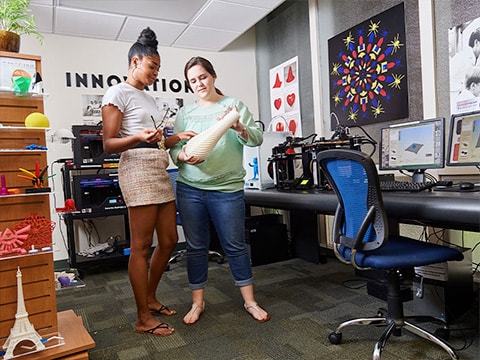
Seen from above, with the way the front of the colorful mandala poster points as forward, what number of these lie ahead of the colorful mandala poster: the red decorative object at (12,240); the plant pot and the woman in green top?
3

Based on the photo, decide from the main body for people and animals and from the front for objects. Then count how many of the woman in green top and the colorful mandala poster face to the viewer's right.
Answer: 0

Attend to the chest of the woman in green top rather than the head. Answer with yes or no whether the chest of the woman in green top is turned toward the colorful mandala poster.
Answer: no

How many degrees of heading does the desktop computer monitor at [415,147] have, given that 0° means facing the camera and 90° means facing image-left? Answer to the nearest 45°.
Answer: approximately 45°

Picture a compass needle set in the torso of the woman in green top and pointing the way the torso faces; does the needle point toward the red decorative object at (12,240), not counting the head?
no

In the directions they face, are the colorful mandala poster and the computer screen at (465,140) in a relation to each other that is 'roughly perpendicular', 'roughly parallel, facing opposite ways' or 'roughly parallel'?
roughly parallel

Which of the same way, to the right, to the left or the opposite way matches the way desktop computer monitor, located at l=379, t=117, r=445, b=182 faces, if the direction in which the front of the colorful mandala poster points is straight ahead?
the same way

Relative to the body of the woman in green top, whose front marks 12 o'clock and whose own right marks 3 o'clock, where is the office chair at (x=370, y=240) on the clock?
The office chair is roughly at 10 o'clock from the woman in green top.

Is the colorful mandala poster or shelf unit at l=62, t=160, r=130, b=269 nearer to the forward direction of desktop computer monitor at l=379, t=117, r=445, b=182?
the shelf unit

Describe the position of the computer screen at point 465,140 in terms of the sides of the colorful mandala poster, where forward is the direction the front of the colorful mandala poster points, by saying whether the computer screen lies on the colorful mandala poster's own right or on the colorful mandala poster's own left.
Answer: on the colorful mandala poster's own left

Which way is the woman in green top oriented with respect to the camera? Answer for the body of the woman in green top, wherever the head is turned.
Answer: toward the camera

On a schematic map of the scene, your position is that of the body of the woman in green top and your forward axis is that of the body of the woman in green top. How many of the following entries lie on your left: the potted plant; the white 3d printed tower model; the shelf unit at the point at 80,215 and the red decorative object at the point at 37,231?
0

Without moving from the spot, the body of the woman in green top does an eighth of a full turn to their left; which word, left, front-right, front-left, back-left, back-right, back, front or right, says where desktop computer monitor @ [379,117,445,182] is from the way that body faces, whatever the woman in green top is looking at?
front-left

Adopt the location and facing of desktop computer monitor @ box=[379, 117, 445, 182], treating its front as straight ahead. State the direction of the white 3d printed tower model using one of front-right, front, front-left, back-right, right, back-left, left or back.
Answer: front

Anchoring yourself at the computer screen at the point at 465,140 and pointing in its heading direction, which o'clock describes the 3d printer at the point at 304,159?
The 3d printer is roughly at 2 o'clock from the computer screen.
